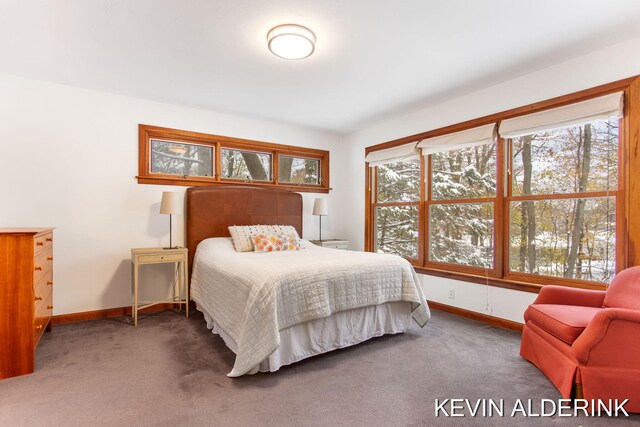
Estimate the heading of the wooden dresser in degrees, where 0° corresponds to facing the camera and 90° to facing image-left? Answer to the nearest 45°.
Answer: approximately 270°

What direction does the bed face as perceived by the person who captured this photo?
facing the viewer and to the right of the viewer

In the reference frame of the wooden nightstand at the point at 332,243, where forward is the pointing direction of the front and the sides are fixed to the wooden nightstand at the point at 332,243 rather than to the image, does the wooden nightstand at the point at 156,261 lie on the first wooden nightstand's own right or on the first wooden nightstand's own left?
on the first wooden nightstand's own right

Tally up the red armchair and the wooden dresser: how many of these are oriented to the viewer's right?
1

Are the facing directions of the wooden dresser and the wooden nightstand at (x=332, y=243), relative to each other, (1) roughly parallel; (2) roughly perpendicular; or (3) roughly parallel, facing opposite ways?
roughly perpendicular

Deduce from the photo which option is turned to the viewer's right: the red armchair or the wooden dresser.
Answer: the wooden dresser

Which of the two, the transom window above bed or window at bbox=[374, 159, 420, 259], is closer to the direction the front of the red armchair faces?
the transom window above bed

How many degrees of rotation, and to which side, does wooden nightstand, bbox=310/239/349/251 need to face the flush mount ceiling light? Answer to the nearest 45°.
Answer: approximately 45° to its right

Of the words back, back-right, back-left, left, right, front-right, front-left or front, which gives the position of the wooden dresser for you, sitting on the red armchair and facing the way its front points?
front

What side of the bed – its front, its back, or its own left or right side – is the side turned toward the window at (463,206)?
left

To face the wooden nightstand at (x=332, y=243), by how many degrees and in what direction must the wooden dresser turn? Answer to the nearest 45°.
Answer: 0° — it already faces it

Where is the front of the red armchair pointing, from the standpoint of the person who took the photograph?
facing the viewer and to the left of the viewer

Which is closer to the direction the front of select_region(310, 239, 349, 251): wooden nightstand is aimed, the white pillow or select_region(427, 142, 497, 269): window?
the window
